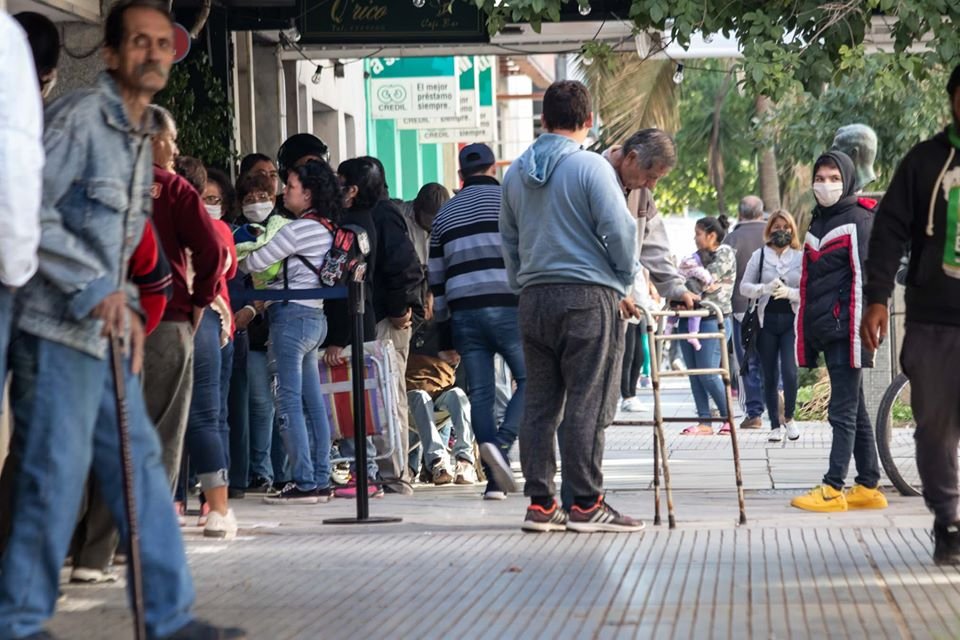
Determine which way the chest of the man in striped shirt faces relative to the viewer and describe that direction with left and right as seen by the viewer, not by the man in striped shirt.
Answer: facing away from the viewer

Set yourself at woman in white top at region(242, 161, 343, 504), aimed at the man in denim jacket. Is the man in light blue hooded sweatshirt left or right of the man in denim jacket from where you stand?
left

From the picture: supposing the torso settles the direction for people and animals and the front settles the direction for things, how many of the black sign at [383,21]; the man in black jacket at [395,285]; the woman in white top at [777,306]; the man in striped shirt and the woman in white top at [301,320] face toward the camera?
2

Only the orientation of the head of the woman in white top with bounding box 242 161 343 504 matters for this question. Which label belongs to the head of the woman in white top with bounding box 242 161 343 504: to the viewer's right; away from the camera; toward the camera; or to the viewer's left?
to the viewer's left

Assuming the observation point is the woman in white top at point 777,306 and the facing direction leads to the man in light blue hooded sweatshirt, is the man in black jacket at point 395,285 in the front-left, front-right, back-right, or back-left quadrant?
front-right

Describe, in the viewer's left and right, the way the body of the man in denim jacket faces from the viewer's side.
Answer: facing the viewer and to the right of the viewer

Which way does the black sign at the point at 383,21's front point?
toward the camera
